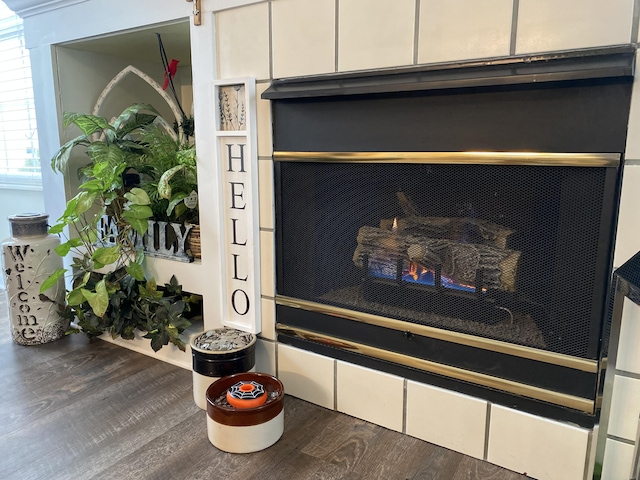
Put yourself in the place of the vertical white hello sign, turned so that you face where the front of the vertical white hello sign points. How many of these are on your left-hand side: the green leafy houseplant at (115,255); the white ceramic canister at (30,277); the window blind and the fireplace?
1

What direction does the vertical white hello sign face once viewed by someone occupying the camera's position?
facing the viewer and to the left of the viewer

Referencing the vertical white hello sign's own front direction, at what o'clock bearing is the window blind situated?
The window blind is roughly at 3 o'clock from the vertical white hello sign.

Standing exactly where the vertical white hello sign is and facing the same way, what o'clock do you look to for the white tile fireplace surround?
The white tile fireplace surround is roughly at 9 o'clock from the vertical white hello sign.

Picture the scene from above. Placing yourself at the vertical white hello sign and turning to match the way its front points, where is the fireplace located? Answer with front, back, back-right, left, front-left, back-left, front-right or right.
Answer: left

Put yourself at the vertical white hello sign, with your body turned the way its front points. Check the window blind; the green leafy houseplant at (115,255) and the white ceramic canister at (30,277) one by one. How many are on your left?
0

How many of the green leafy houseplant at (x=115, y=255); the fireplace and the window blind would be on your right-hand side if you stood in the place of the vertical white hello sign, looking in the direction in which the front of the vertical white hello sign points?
2

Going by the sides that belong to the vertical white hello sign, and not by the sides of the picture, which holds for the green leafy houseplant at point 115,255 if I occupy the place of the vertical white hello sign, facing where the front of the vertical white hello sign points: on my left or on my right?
on my right
